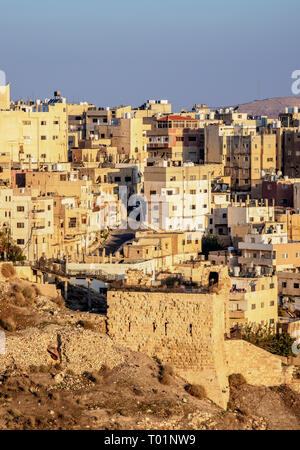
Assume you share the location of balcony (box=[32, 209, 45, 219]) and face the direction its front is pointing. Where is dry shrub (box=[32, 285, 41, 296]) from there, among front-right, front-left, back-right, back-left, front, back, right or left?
front-right

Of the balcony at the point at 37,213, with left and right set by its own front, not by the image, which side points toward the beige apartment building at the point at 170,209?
left

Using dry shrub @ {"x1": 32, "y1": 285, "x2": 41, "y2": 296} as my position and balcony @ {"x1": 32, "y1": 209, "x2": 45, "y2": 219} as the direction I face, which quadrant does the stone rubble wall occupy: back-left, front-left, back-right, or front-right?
back-right

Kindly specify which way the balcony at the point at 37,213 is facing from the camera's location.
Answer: facing the viewer and to the right of the viewer

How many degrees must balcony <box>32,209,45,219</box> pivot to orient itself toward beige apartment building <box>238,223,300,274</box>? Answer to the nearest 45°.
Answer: approximately 45° to its left

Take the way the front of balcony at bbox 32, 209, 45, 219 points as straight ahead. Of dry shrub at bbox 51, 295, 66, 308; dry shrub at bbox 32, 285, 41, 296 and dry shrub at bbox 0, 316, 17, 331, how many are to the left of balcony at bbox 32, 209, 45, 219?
0

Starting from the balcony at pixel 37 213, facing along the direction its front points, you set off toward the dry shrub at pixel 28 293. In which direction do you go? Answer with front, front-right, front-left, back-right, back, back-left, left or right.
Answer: front-right

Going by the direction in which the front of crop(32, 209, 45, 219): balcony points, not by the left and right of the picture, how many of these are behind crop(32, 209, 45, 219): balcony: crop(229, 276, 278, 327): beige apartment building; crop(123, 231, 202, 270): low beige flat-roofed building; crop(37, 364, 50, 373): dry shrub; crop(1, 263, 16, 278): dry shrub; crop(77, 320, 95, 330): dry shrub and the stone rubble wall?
0

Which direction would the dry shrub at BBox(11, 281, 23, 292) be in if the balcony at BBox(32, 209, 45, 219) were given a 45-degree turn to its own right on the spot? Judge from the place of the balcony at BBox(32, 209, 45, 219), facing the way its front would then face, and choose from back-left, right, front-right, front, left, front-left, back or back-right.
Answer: front

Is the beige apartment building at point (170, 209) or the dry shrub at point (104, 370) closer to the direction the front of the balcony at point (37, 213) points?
the dry shrub

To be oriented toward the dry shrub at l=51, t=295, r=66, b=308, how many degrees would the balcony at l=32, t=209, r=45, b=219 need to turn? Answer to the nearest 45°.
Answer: approximately 45° to its right

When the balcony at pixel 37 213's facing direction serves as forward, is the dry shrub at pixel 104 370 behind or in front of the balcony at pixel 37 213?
in front
